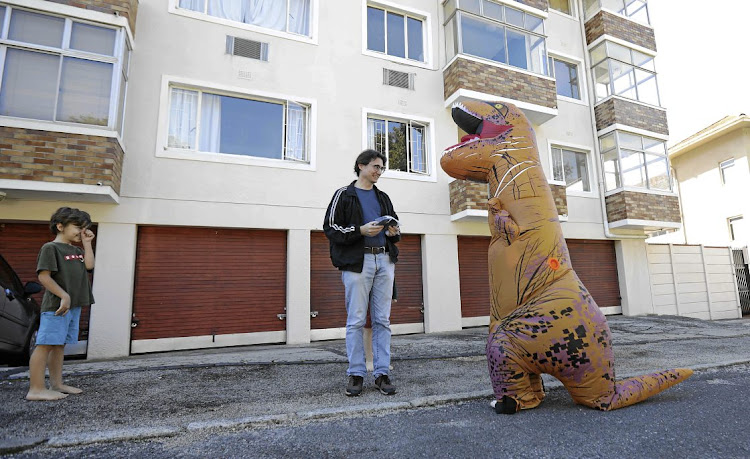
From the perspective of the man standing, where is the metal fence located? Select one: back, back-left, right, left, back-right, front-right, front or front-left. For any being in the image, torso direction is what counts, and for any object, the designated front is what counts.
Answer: left

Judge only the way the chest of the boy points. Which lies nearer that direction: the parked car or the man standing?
the man standing

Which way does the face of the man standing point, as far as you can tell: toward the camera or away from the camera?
toward the camera

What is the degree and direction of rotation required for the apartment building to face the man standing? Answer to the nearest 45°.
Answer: approximately 45° to its right

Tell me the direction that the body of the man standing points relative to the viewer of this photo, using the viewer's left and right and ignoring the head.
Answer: facing the viewer and to the right of the viewer

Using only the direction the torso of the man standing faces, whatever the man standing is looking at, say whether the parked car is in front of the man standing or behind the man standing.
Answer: behind

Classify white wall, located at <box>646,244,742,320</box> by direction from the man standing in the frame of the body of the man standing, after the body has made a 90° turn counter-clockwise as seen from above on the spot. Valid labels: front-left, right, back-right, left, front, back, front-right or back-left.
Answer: front

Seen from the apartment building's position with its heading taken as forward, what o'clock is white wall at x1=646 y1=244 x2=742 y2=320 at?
The white wall is roughly at 10 o'clock from the apartment building.

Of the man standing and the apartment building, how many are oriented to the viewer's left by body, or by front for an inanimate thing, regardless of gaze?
0

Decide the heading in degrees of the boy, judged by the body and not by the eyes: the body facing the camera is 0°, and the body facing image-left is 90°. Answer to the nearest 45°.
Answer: approximately 315°

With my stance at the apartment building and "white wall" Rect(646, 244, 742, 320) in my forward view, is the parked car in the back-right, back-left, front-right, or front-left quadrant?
back-right

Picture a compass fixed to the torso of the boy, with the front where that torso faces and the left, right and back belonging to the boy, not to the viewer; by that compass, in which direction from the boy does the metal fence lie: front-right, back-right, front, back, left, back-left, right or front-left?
front-left

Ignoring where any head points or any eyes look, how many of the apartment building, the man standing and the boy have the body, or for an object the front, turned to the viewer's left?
0

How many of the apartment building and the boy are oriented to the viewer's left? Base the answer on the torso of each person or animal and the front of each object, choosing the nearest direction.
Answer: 0
